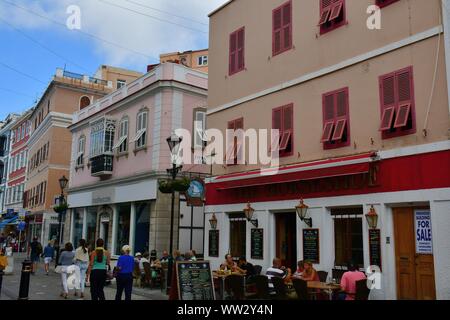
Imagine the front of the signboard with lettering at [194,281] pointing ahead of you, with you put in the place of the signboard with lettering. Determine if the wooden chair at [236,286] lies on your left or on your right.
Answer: on your left

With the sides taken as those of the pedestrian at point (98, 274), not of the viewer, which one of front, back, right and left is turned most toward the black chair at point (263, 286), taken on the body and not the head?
right

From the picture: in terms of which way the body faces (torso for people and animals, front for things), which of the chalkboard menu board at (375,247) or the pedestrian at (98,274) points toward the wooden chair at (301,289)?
the chalkboard menu board

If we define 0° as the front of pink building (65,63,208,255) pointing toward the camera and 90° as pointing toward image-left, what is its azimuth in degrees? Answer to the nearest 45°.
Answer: approximately 45°

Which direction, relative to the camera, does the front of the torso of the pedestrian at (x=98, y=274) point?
away from the camera

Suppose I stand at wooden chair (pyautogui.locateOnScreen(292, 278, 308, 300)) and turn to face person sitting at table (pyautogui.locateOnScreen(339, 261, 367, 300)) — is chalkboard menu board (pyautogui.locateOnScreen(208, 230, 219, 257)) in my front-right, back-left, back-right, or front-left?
back-left

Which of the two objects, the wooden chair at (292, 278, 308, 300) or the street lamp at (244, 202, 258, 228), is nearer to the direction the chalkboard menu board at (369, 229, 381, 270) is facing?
the wooden chair

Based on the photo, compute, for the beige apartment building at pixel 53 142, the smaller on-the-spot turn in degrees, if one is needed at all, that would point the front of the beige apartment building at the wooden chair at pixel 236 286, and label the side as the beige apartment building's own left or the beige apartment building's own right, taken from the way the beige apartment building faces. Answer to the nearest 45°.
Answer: approximately 45° to the beige apartment building's own left
